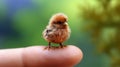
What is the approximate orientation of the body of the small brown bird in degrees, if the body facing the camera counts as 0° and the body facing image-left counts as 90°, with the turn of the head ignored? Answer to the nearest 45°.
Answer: approximately 315°
